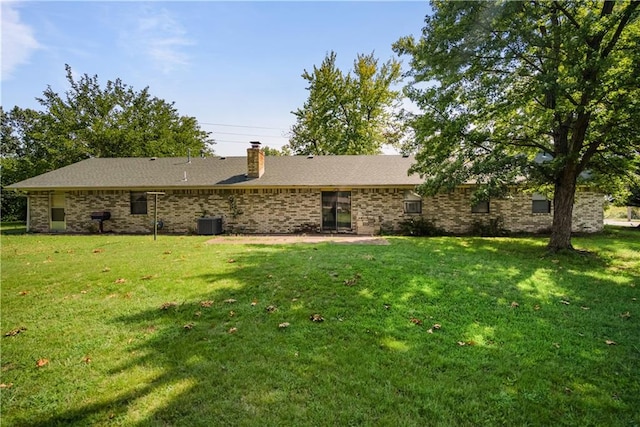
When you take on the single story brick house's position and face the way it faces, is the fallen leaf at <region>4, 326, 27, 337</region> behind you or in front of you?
behind

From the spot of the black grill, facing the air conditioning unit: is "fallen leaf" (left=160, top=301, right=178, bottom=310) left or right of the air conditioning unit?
right

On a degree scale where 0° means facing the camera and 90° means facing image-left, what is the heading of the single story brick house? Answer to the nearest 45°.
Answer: approximately 180°

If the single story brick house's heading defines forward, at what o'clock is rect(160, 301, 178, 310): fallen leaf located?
The fallen leaf is roughly at 6 o'clock from the single story brick house.
